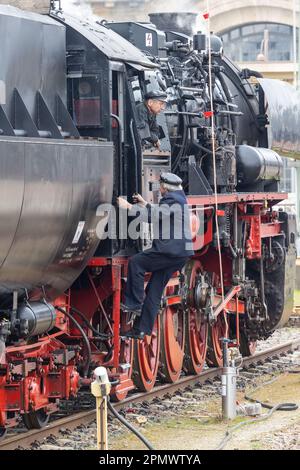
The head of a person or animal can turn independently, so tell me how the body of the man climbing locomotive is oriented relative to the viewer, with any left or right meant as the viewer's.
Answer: facing away from the viewer and to the left of the viewer

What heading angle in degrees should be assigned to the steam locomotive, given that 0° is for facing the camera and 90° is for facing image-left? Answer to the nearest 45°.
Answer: approximately 225°
